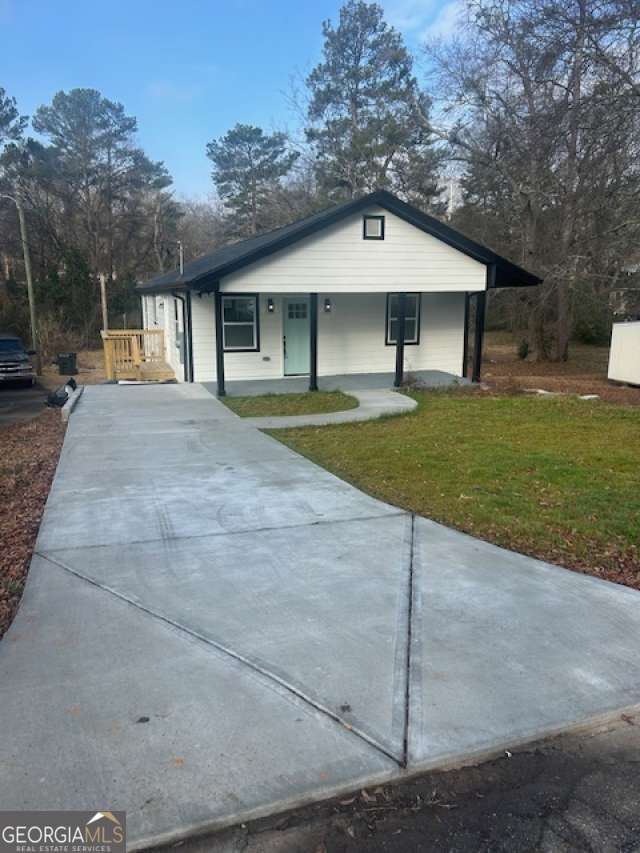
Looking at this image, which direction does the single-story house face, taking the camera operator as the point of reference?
facing the viewer

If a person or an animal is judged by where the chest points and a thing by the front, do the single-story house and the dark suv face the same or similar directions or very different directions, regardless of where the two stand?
same or similar directions

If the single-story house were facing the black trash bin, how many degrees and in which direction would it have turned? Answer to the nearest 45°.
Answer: approximately 135° to its right

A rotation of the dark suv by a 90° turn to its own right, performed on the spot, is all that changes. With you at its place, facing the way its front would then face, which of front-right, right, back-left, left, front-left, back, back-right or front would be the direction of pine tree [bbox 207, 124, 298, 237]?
back-right

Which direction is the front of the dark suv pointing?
toward the camera

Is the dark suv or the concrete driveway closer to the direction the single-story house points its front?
the concrete driveway

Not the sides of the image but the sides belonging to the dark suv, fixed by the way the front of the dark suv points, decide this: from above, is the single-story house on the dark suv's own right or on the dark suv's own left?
on the dark suv's own left

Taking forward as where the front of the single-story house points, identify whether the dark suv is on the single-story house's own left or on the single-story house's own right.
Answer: on the single-story house's own right

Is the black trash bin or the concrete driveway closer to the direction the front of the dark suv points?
the concrete driveway

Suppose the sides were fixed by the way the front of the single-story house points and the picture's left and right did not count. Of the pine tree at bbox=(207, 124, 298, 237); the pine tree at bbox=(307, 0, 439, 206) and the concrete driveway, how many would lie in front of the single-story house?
1

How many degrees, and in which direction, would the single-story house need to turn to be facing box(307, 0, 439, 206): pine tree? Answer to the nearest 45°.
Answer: approximately 180°

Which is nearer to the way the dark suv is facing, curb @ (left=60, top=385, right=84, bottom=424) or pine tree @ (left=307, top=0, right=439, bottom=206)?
the curb

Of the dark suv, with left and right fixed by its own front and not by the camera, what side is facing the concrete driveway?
front

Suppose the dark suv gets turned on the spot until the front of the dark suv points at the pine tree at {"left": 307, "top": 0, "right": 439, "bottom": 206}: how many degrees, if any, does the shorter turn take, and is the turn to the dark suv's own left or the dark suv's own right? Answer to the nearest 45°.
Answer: approximately 135° to the dark suv's own left

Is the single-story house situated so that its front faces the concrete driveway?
yes

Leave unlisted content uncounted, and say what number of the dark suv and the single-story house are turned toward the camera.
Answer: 2
